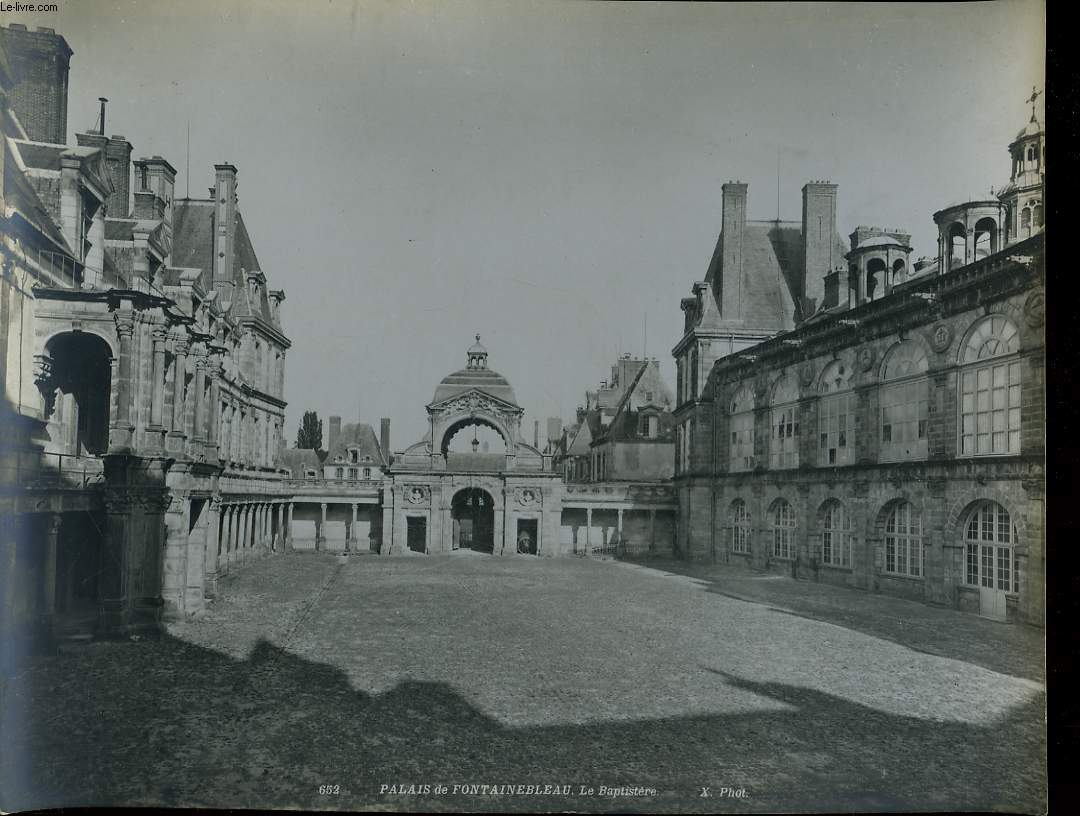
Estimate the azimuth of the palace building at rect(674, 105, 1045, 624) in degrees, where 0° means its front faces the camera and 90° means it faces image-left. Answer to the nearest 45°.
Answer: approximately 45°

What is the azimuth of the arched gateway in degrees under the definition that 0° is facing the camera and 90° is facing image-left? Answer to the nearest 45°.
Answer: approximately 0°

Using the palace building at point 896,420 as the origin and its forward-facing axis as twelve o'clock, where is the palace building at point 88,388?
the palace building at point 88,388 is roughly at 12 o'clock from the palace building at point 896,420.

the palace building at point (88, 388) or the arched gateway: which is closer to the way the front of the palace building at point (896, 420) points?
the palace building

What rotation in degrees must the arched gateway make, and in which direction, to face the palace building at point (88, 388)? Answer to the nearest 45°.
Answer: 0° — it already faces it
